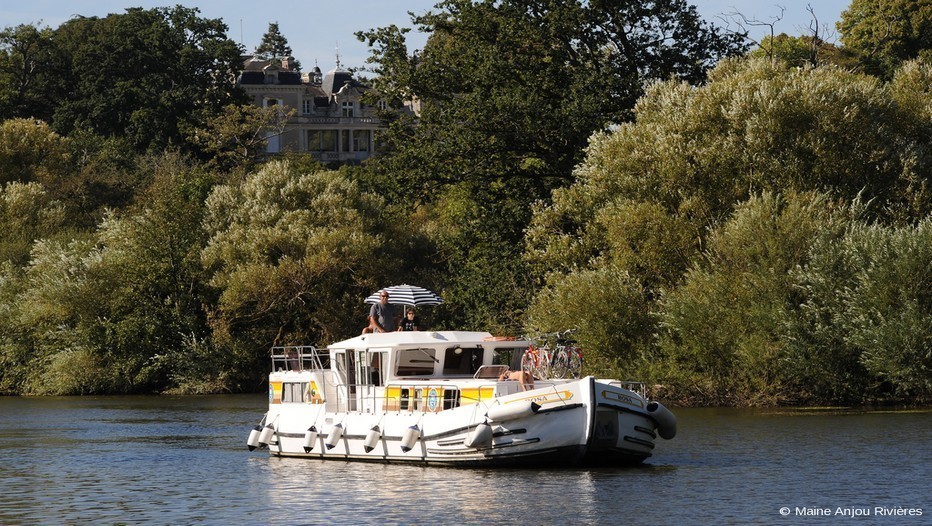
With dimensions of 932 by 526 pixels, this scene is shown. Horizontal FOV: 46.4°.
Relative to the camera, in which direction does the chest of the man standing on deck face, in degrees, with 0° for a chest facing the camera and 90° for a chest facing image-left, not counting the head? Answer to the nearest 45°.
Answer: approximately 315°

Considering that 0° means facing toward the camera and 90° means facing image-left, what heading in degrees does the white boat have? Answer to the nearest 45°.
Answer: approximately 315°
